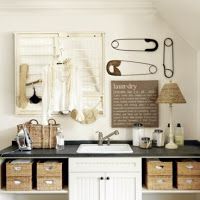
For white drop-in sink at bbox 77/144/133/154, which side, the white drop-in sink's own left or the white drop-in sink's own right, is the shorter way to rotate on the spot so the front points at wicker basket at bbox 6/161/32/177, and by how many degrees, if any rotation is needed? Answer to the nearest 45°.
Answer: approximately 45° to the white drop-in sink's own right

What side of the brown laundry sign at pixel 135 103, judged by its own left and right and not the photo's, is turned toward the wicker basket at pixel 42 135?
right

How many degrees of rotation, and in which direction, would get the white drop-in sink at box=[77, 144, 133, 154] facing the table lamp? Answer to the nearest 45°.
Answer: approximately 90° to its left

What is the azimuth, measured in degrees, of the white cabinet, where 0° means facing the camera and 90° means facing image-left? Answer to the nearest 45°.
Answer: approximately 0°

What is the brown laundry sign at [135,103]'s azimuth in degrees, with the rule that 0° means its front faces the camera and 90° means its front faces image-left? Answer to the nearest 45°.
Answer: approximately 0°

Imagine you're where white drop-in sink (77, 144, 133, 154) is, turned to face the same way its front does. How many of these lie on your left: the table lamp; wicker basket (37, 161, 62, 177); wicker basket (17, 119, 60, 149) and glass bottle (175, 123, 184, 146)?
2
